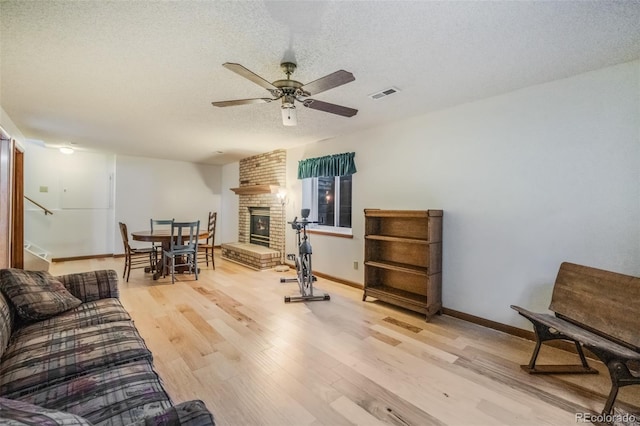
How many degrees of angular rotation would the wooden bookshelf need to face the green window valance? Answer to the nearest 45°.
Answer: approximately 90° to its right

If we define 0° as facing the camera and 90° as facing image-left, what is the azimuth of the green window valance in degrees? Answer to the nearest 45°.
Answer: approximately 45°

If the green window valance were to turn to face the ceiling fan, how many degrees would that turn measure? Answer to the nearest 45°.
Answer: approximately 45° to its left

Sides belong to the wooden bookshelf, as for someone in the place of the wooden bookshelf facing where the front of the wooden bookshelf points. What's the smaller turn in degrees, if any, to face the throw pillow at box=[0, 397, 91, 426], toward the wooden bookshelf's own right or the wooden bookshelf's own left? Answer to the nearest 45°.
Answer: approximately 45° to the wooden bookshelf's own left

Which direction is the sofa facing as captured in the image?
to the viewer's right

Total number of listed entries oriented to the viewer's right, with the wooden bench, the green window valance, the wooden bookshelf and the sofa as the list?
1

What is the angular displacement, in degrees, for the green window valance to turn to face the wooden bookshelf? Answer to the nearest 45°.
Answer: approximately 90° to its left

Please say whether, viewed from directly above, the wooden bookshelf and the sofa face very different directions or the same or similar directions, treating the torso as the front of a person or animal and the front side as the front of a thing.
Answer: very different directions

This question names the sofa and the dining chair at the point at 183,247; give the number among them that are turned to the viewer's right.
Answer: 1

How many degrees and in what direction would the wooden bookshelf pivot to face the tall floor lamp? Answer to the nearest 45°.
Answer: approximately 90° to its right

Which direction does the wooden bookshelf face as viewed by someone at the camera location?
facing the viewer and to the left of the viewer

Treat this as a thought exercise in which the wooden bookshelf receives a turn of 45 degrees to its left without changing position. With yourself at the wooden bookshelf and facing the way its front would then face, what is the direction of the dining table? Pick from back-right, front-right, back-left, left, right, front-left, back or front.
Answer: right

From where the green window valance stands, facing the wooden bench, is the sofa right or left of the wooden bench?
right
